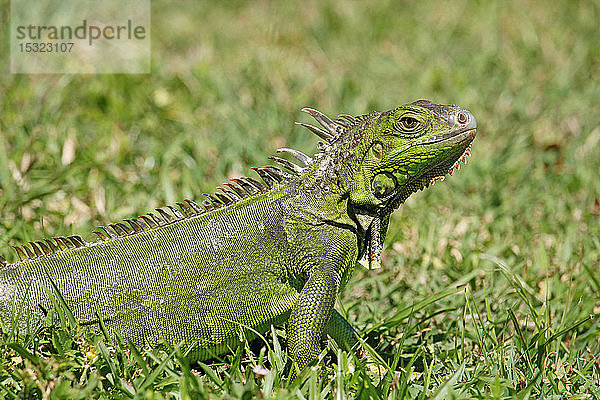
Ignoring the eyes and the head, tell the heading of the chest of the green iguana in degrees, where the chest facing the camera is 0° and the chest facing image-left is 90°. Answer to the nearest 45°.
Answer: approximately 270°
